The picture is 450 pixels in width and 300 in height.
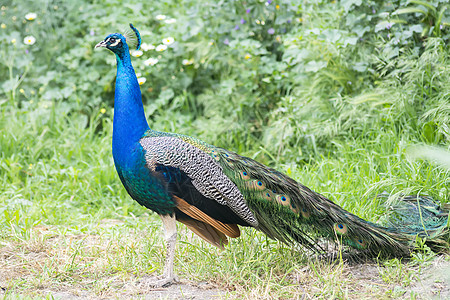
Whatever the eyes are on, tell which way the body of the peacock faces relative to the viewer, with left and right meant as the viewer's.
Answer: facing to the left of the viewer

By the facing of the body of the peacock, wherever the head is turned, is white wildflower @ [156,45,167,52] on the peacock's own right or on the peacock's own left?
on the peacock's own right

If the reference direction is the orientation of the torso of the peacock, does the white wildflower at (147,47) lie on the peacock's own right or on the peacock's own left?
on the peacock's own right

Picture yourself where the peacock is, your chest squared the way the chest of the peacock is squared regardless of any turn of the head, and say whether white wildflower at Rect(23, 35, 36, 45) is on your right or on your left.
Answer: on your right

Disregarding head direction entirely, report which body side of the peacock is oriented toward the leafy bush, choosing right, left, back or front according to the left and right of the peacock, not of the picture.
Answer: right
